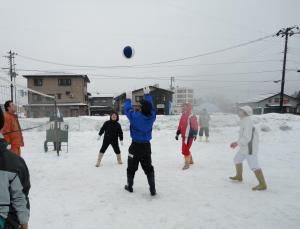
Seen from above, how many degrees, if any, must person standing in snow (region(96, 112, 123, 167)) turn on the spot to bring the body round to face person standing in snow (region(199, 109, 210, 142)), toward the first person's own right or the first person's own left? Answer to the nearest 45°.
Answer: approximately 135° to the first person's own left

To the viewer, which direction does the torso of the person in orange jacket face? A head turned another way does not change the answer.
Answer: to the viewer's right

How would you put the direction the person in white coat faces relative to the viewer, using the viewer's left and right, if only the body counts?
facing to the left of the viewer

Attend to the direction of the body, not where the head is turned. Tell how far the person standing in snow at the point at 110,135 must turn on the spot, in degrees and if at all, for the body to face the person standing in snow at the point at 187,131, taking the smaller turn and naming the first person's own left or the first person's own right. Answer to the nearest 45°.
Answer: approximately 90° to the first person's own left

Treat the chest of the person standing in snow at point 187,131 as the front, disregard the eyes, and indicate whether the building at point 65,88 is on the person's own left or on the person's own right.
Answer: on the person's own right
